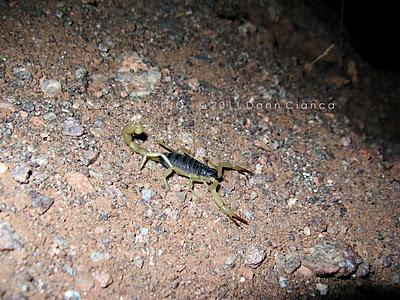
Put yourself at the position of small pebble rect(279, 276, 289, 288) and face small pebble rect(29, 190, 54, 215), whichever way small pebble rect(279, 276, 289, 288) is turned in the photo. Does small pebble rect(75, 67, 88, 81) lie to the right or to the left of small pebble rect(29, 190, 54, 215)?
right

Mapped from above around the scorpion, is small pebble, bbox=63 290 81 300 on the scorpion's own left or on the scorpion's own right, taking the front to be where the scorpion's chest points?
on the scorpion's own right

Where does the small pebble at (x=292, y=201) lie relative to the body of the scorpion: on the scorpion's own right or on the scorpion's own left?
on the scorpion's own left

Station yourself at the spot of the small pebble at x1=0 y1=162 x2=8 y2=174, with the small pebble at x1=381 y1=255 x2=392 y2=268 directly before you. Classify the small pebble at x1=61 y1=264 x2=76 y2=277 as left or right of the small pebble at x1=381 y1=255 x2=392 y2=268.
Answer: right

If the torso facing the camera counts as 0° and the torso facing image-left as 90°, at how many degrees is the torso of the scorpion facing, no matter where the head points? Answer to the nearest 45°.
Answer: approximately 315°

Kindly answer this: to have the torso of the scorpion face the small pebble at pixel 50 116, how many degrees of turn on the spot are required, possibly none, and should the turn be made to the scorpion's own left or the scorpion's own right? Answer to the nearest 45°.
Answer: approximately 135° to the scorpion's own right
